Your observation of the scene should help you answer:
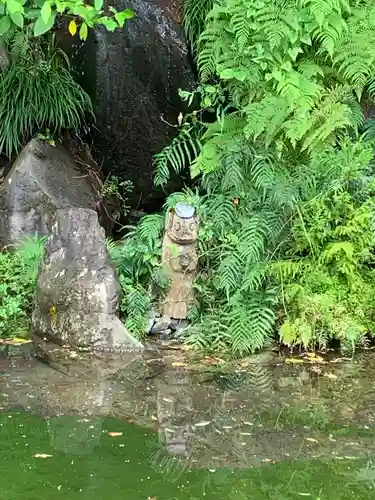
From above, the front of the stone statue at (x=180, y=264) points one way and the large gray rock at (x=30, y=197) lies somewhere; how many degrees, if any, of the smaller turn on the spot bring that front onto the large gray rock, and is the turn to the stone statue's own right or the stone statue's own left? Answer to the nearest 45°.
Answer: approximately 135° to the stone statue's own right

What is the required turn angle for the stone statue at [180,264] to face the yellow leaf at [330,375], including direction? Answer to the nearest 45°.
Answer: approximately 45° to its left

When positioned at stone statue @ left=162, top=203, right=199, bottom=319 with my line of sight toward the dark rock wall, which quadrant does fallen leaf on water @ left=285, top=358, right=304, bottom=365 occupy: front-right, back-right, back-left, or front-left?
back-right

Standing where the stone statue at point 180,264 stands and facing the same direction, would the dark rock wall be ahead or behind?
behind

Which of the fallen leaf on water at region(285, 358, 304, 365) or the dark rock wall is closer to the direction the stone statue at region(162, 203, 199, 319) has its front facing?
the fallen leaf on water

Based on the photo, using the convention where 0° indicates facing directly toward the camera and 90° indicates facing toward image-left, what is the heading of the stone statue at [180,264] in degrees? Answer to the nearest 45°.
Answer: approximately 0°

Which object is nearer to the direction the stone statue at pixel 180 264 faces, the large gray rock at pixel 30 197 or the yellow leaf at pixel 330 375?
the yellow leaf
